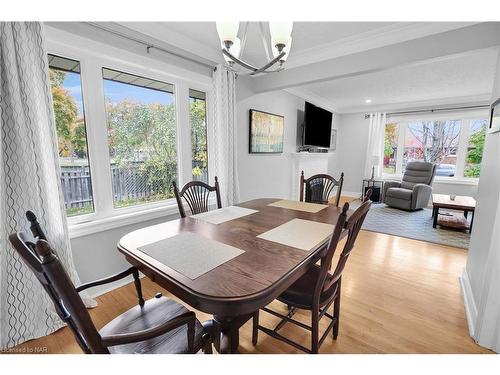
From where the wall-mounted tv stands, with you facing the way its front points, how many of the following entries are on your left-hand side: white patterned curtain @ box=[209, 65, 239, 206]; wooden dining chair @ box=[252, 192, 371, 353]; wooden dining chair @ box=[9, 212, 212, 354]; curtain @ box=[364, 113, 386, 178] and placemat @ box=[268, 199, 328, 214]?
1

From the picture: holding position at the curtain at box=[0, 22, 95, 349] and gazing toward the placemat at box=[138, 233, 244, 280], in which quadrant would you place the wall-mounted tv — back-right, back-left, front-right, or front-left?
front-left

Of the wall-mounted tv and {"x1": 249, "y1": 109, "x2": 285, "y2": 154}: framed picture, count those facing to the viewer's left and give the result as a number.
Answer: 0

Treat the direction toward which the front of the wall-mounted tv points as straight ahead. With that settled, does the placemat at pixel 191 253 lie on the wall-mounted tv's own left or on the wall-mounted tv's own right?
on the wall-mounted tv's own right

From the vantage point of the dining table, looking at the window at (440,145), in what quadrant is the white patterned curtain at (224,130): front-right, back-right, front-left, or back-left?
front-left

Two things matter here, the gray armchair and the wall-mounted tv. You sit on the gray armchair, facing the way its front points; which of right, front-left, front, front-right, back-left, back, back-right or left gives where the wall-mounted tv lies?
front

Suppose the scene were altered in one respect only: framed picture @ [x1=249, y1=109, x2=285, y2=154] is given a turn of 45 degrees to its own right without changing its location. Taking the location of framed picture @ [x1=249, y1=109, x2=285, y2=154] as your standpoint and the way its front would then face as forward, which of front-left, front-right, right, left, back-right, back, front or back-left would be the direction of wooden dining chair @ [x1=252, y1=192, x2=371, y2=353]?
front

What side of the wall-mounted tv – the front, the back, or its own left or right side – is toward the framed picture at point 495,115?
front

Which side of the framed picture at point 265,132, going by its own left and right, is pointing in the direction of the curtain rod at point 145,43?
right

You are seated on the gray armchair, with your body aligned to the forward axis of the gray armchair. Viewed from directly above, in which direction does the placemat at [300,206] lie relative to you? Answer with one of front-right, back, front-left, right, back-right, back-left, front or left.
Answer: front-left

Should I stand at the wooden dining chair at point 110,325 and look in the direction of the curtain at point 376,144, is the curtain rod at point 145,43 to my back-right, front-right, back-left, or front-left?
front-left

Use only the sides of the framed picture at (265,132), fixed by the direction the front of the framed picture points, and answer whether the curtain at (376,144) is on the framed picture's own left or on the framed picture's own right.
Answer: on the framed picture's own left

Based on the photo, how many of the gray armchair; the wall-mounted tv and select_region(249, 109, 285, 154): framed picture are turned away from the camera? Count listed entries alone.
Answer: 0

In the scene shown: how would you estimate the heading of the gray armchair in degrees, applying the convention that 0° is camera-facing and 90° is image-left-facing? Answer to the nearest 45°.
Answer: approximately 45°

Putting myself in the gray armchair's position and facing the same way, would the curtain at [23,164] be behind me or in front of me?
in front

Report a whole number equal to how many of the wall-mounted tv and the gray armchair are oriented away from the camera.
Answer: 0

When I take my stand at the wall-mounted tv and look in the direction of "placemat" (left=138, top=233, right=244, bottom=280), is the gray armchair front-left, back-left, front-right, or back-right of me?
back-left

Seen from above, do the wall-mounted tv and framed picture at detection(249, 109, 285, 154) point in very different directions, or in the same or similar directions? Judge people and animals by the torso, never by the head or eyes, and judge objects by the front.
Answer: same or similar directions

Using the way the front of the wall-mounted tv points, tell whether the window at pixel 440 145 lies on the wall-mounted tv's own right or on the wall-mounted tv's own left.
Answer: on the wall-mounted tv's own left
